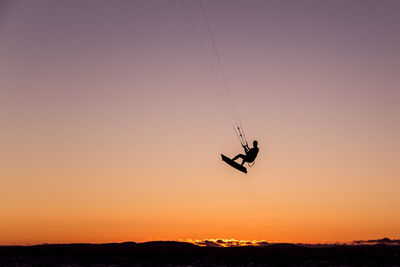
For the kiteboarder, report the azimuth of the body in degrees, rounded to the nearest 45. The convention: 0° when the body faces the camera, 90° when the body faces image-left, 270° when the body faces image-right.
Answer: approximately 90°
